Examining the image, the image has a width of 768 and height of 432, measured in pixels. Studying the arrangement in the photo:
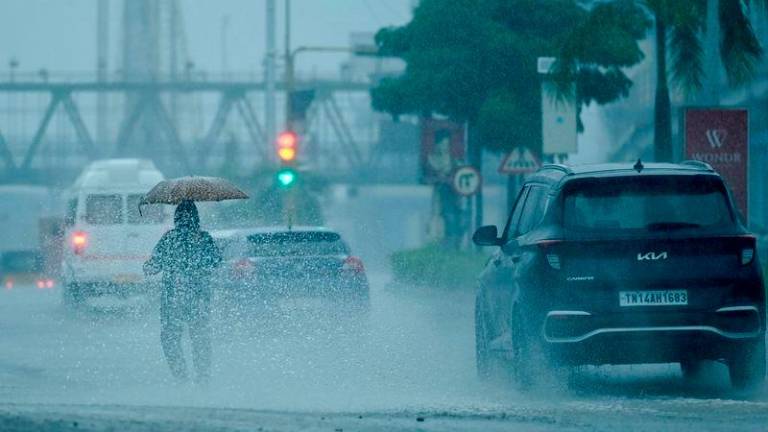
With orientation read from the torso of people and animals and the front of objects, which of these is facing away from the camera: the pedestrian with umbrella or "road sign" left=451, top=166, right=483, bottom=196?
the pedestrian with umbrella

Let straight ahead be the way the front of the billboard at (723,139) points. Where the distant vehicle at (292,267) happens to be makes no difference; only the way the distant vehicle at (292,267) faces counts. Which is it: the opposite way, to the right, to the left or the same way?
the opposite way

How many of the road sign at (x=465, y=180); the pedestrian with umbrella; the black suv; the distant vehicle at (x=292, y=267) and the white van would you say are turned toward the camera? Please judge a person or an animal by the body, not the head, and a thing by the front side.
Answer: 1

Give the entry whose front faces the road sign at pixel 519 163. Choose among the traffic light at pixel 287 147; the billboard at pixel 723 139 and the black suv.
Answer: the black suv

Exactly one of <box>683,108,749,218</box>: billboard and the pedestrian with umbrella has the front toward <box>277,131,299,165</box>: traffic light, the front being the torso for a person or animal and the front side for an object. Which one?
the pedestrian with umbrella

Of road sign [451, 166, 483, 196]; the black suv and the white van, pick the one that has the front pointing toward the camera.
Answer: the road sign

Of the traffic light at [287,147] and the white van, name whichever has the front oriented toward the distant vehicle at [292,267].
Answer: the traffic light

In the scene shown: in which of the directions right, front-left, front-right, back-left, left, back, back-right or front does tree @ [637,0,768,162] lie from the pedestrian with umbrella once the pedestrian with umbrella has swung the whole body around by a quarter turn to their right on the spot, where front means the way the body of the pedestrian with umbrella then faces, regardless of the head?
front-left

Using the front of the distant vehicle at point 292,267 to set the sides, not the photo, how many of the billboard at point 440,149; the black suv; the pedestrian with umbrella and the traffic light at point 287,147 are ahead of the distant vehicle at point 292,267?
2

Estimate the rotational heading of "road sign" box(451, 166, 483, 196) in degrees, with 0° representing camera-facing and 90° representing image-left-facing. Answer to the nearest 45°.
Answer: approximately 0°

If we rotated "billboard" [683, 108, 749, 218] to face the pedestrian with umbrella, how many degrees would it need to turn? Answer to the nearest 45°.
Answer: approximately 45° to its right

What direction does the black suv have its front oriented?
away from the camera
